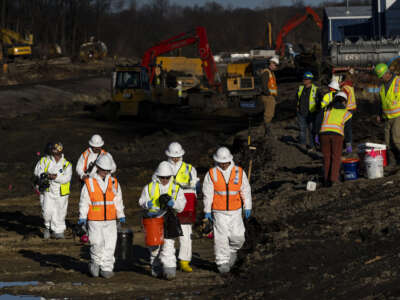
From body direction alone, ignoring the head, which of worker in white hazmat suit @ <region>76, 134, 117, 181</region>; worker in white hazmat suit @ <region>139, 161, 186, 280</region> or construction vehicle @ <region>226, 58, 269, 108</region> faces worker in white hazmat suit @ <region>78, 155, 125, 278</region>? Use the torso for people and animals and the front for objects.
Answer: worker in white hazmat suit @ <region>76, 134, 117, 181</region>

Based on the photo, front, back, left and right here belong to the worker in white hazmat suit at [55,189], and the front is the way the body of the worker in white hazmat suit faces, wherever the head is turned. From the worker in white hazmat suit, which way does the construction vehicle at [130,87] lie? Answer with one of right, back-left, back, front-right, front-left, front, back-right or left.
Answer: back

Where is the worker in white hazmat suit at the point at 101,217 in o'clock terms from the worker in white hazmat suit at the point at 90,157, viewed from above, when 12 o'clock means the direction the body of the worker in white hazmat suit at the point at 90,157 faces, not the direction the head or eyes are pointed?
the worker in white hazmat suit at the point at 101,217 is roughly at 12 o'clock from the worker in white hazmat suit at the point at 90,157.

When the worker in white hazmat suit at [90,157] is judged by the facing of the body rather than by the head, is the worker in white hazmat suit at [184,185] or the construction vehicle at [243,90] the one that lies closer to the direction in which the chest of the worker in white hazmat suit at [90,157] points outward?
the worker in white hazmat suit

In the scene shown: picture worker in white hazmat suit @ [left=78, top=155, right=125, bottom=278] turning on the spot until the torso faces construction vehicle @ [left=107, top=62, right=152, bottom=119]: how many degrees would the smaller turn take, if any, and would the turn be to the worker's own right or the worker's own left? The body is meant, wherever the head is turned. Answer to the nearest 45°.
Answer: approximately 180°

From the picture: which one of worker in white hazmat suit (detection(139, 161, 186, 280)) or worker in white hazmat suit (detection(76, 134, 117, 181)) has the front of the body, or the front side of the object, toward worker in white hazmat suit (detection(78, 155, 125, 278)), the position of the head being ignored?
worker in white hazmat suit (detection(76, 134, 117, 181))

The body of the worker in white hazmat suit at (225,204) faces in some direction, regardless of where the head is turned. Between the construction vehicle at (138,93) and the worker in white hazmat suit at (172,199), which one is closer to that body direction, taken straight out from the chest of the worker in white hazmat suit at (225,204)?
the worker in white hazmat suit

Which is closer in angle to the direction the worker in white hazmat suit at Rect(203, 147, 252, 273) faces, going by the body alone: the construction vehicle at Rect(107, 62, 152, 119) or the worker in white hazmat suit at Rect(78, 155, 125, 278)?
the worker in white hazmat suit

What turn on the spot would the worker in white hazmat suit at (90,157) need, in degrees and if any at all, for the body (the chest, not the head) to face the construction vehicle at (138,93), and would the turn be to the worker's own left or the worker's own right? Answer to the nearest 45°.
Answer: approximately 180°

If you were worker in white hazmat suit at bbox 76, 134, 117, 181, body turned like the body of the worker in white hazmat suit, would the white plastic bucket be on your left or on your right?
on your left

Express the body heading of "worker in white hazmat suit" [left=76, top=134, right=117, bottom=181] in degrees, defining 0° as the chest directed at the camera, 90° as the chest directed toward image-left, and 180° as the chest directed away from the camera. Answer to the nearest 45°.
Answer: approximately 0°

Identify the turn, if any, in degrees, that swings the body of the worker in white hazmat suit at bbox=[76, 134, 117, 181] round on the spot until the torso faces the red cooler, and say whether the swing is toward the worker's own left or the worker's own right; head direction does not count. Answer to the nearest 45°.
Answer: approximately 90° to the worker's own left

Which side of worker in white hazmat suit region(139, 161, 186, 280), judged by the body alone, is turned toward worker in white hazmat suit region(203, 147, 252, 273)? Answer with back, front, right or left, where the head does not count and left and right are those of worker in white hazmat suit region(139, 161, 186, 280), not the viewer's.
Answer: left
